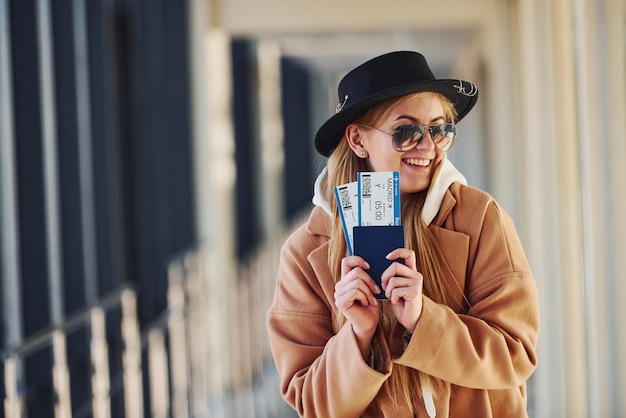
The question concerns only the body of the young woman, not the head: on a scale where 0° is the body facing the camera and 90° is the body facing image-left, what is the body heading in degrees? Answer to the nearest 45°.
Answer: approximately 0°
